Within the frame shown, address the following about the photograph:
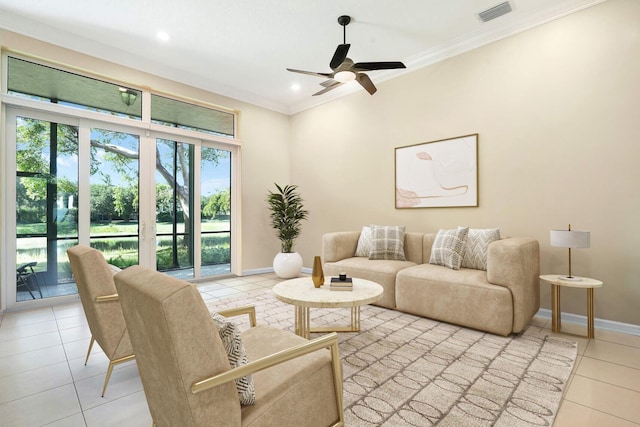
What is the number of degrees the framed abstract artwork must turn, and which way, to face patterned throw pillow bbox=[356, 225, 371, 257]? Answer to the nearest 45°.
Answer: approximately 45° to its right

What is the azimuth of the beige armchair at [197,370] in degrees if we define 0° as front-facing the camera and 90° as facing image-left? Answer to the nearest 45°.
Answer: approximately 225°

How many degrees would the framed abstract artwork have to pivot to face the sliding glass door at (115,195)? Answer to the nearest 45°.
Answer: approximately 45° to its right

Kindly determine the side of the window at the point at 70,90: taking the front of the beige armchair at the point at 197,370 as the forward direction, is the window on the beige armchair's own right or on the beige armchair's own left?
on the beige armchair's own left

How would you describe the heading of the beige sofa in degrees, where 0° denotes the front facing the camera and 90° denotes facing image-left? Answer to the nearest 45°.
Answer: approximately 45°

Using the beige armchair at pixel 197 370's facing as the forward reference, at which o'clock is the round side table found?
The round side table is roughly at 1 o'clock from the beige armchair.

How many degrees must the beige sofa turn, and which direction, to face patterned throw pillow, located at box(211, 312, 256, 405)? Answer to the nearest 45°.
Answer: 0° — it already faces it

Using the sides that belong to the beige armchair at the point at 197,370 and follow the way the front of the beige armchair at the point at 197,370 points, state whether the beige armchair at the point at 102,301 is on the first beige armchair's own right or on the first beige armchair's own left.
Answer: on the first beige armchair's own left

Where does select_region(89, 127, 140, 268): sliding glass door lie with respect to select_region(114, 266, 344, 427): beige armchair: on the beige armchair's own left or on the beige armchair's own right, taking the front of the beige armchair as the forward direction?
on the beige armchair's own left

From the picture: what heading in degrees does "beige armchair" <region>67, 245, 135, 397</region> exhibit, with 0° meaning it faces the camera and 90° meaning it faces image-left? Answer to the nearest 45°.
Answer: approximately 225°

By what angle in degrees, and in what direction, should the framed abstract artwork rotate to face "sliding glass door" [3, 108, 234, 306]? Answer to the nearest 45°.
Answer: approximately 45° to its right
